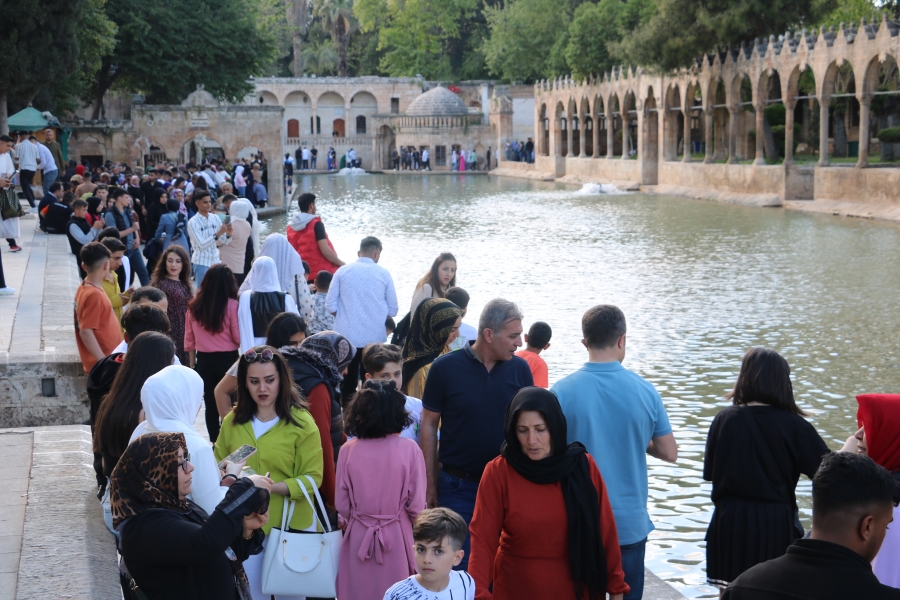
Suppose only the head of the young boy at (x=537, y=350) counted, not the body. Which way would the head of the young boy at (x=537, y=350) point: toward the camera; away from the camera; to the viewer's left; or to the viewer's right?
away from the camera

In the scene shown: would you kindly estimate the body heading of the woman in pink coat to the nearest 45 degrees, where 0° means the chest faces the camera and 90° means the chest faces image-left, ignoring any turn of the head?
approximately 180°

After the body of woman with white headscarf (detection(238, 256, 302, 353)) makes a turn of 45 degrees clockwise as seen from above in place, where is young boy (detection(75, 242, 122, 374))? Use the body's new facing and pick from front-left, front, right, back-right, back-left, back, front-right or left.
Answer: back-left

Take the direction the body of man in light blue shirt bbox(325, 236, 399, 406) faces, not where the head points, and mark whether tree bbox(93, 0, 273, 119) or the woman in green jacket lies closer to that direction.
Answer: the tree

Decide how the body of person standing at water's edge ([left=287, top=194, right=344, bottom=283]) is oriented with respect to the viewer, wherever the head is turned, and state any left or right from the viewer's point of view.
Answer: facing away from the viewer and to the right of the viewer

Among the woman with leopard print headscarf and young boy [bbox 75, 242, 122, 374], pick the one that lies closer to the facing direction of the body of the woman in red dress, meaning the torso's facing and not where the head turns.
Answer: the woman with leopard print headscarf

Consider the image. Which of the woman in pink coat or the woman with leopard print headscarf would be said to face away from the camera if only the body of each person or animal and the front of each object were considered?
the woman in pink coat

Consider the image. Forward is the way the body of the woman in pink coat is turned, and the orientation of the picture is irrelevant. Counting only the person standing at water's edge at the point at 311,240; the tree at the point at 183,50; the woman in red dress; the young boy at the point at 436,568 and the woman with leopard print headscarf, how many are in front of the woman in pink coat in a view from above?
2

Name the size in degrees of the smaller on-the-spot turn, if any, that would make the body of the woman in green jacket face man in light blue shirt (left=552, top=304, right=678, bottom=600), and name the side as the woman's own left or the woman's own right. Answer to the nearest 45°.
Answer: approximately 90° to the woman's own left

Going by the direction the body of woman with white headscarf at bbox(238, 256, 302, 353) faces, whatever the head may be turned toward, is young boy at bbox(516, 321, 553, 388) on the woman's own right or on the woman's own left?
on the woman's own right

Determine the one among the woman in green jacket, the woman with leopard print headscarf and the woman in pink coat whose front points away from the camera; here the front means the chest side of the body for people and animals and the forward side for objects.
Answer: the woman in pink coat

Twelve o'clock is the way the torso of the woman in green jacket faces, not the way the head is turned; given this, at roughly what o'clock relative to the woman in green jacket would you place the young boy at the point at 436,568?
The young boy is roughly at 11 o'clock from the woman in green jacket.

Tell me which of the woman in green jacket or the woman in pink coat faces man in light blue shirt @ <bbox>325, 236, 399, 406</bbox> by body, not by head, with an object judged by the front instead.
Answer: the woman in pink coat

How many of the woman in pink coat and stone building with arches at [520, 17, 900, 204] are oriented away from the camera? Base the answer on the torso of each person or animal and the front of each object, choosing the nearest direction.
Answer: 1

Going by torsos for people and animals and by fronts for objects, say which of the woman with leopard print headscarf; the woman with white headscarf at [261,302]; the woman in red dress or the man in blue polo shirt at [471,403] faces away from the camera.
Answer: the woman with white headscarf

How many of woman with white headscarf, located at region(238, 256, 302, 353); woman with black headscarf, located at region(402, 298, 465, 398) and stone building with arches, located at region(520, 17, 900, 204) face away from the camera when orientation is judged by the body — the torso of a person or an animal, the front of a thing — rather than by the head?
1
